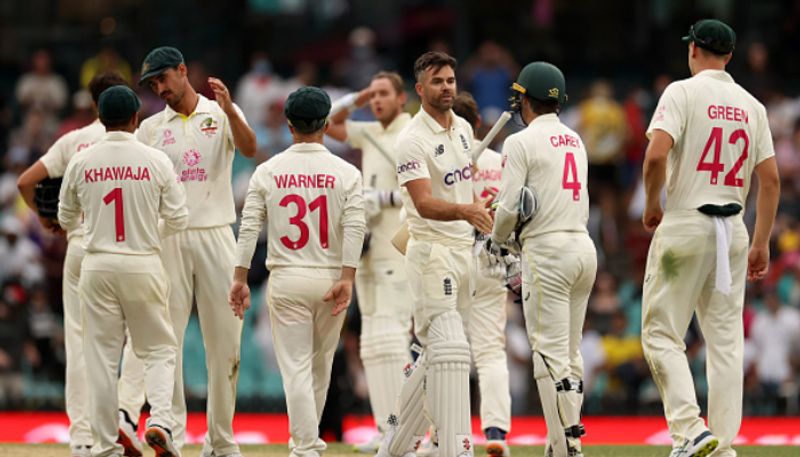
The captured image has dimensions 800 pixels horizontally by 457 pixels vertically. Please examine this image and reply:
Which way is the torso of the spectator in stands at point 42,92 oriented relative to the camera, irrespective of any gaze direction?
toward the camera

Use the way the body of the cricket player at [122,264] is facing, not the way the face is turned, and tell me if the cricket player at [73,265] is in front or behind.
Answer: in front

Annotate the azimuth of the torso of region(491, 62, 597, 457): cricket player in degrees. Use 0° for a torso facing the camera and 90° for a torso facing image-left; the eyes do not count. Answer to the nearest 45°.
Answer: approximately 135°

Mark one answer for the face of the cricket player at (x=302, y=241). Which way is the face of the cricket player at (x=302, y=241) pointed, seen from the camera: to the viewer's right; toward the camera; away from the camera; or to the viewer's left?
away from the camera

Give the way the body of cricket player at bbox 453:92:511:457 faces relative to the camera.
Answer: away from the camera

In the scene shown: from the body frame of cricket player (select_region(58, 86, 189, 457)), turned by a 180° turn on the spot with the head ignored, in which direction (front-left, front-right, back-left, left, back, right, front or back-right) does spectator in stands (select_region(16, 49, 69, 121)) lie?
back

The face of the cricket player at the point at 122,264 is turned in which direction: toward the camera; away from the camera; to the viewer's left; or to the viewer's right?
away from the camera

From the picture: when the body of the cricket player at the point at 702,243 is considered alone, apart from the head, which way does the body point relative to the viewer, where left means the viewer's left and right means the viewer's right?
facing away from the viewer and to the left of the viewer

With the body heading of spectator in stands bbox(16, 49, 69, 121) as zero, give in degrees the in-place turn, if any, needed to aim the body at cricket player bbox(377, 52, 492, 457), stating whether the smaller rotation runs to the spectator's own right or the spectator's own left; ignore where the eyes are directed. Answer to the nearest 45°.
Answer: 0° — they already face them

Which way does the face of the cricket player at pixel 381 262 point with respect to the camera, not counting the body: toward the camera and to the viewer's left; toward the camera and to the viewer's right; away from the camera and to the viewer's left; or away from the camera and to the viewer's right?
toward the camera and to the viewer's left

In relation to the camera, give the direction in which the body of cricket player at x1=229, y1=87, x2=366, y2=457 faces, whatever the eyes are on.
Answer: away from the camera

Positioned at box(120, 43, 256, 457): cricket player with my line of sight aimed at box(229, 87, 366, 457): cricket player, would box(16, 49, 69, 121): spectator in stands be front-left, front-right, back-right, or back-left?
back-left

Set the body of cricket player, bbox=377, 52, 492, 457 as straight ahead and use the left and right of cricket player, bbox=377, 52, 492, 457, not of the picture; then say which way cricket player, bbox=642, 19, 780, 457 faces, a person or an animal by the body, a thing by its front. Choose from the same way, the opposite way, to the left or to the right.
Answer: the opposite way

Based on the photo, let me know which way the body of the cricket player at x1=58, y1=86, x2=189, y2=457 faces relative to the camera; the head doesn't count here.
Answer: away from the camera

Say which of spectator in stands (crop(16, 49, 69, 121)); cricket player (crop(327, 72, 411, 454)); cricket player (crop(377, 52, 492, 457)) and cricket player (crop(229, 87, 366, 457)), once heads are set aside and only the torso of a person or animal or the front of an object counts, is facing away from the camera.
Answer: cricket player (crop(229, 87, 366, 457))
